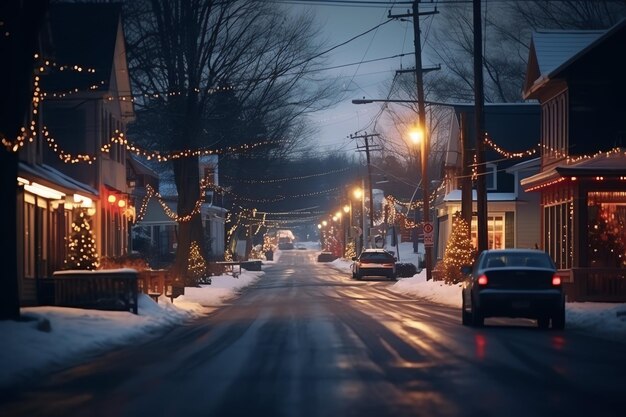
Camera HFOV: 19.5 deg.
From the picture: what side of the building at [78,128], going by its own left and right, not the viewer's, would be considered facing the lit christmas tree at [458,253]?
front

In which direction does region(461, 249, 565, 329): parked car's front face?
away from the camera

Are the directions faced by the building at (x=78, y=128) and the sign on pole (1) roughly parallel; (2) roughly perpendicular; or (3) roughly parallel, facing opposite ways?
roughly perpendicular

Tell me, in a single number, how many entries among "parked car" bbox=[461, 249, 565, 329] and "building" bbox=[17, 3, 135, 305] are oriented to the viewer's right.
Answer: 1

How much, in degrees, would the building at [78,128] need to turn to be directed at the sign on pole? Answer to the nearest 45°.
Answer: approximately 45° to its left

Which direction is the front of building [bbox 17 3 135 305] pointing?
to the viewer's right

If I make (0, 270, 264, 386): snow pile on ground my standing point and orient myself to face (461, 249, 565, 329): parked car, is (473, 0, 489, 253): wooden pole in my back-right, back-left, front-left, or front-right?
front-left

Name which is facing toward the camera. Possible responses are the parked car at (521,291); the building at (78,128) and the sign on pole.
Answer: the sign on pole

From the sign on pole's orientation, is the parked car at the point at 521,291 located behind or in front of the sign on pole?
in front

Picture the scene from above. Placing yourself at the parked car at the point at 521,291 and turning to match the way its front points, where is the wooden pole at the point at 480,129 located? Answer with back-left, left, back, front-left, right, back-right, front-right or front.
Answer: front

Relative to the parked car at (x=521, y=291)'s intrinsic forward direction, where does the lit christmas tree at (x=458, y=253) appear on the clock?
The lit christmas tree is roughly at 12 o'clock from the parked car.

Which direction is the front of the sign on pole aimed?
toward the camera
